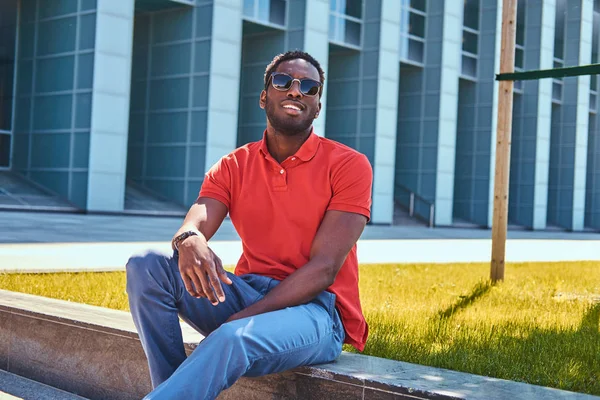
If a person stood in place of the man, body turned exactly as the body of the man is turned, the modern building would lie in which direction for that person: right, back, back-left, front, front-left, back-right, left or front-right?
back-right

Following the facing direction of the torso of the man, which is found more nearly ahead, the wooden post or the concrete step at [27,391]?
the concrete step

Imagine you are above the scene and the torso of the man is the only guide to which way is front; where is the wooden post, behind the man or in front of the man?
behind

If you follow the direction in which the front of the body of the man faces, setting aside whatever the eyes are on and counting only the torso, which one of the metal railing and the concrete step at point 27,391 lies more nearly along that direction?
the concrete step

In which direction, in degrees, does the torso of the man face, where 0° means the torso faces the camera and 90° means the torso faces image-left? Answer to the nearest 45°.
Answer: approximately 45°

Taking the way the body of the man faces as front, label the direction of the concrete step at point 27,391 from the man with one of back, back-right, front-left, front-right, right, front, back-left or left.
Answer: right

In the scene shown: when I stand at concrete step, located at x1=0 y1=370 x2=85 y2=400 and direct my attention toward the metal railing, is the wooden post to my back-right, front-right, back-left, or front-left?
front-right

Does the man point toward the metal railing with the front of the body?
no
